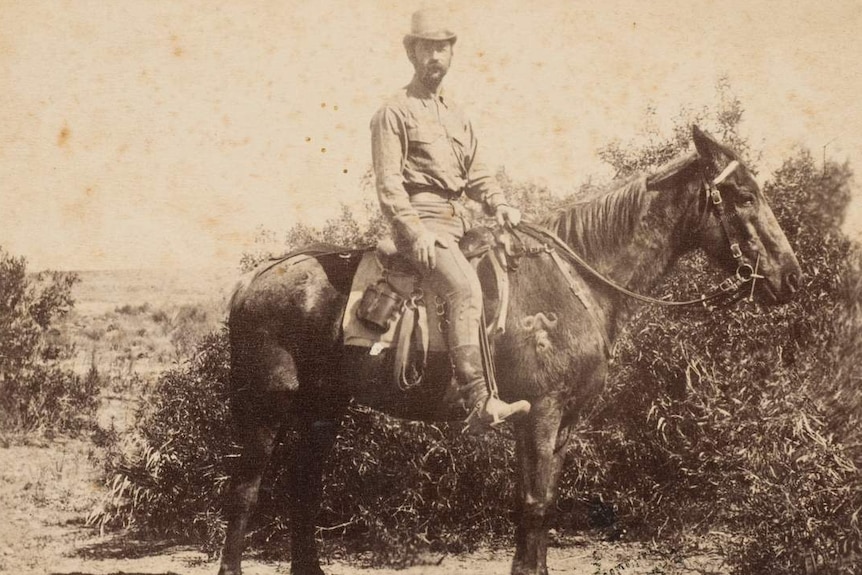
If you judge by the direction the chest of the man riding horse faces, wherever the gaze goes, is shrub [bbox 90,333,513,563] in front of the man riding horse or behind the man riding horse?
behind

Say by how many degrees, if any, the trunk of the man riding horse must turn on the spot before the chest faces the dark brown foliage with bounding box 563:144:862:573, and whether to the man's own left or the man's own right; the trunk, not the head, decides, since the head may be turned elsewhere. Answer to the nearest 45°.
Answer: approximately 90° to the man's own left

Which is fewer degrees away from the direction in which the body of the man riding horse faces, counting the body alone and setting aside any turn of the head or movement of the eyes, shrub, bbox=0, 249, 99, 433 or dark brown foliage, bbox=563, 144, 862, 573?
the dark brown foliage

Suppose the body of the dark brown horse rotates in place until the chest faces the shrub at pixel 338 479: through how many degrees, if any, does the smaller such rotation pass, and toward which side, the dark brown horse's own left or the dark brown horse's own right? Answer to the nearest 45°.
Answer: approximately 135° to the dark brown horse's own left

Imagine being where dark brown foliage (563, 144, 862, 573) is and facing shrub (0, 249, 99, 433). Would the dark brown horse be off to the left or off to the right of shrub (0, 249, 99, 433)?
left

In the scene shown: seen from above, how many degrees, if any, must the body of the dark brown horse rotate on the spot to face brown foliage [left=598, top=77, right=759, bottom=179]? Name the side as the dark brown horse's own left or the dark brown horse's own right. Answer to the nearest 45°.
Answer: approximately 45° to the dark brown horse's own left

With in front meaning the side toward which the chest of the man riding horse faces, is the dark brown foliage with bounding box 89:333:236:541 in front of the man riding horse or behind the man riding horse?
behind

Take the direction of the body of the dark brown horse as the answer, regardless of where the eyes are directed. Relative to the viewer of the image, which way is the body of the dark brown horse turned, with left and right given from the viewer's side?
facing to the right of the viewer

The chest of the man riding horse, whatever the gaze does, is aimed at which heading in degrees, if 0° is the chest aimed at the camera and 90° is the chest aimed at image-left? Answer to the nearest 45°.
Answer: approximately 315°

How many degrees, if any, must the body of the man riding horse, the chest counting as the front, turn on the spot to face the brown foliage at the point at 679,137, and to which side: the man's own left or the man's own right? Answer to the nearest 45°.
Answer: approximately 90° to the man's own left

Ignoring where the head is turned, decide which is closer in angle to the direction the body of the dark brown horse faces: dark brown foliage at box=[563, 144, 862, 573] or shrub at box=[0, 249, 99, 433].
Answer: the dark brown foliage
